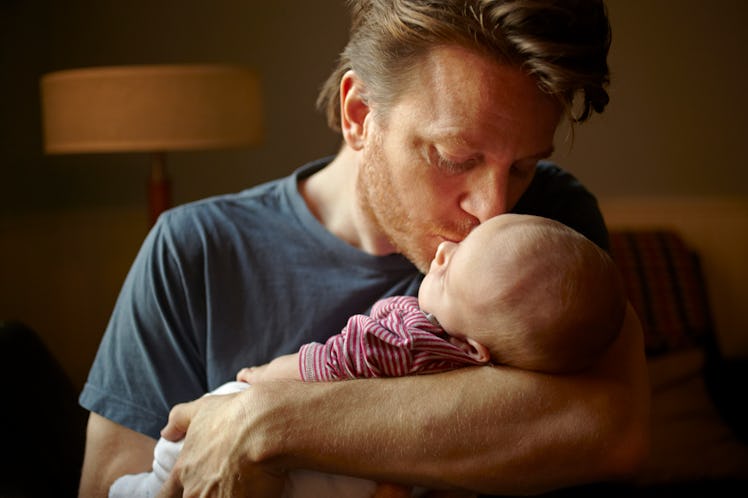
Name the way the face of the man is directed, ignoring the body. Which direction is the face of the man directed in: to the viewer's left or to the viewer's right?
to the viewer's right

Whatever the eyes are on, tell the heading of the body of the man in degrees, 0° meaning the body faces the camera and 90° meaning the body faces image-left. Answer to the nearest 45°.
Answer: approximately 315°
